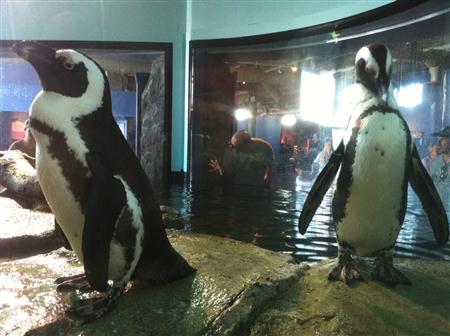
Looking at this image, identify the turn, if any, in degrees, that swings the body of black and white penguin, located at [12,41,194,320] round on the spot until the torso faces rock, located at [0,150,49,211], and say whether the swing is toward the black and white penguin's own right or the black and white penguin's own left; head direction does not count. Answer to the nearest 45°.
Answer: approximately 90° to the black and white penguin's own right

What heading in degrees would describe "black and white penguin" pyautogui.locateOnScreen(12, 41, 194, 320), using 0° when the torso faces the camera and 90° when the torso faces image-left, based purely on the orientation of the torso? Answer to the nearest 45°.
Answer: approximately 90°

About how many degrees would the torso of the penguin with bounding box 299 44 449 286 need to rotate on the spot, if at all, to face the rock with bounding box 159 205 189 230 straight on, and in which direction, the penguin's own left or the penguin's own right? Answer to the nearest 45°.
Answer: approximately 135° to the penguin's own right

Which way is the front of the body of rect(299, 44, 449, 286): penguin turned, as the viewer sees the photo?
toward the camera

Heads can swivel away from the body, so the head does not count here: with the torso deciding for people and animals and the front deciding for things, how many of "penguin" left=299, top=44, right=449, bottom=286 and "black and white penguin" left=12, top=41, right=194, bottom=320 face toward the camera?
1

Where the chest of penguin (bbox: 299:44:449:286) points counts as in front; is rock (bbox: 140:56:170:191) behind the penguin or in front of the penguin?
behind

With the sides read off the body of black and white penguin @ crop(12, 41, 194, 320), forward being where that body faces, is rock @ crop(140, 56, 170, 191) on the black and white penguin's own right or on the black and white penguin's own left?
on the black and white penguin's own right

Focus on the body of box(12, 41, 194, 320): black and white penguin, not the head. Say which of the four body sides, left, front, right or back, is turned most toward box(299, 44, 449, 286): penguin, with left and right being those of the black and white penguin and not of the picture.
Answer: back

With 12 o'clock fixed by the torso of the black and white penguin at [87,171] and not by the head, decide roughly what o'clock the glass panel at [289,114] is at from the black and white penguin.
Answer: The glass panel is roughly at 4 o'clock from the black and white penguin.

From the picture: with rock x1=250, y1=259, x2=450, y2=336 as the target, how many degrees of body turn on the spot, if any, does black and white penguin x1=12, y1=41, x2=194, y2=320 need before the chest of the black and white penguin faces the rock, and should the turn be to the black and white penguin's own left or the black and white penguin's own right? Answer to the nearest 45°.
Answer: approximately 180°

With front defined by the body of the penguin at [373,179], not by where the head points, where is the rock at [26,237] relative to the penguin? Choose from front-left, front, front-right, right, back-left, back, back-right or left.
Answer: right

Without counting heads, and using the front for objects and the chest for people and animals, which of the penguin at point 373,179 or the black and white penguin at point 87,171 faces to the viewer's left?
the black and white penguin
